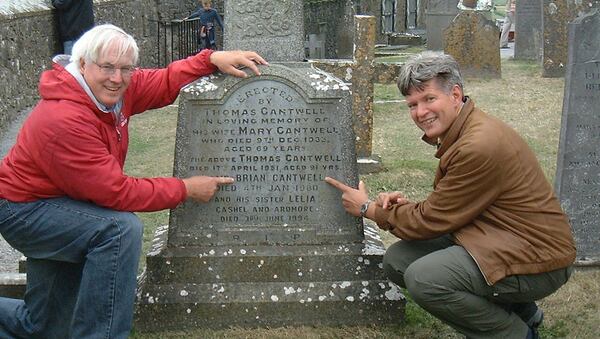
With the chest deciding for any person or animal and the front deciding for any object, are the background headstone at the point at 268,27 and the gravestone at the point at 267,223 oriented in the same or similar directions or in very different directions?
same or similar directions

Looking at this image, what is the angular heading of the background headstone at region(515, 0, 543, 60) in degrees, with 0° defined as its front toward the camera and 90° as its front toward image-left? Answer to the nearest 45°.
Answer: approximately 0°

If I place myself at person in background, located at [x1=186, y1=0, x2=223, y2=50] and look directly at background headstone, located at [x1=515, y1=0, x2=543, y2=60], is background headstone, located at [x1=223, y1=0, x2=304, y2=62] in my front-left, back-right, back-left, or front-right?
front-right

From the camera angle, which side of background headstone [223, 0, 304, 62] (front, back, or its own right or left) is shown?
front

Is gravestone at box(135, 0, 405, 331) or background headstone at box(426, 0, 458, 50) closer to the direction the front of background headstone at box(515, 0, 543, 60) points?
the gravestone

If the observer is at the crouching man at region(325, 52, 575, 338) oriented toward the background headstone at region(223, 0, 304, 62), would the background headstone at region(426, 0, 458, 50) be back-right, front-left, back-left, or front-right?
front-right

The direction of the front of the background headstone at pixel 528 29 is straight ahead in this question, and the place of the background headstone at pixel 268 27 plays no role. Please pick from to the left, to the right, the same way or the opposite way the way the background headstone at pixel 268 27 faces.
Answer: the same way

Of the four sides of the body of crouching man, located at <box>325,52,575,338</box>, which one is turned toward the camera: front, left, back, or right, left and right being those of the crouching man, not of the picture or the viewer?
left

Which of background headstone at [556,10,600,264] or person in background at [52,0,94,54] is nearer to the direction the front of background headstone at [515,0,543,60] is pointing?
the background headstone

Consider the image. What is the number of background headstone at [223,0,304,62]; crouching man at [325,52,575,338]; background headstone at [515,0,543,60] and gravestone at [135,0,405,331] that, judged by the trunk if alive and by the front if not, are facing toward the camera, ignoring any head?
3

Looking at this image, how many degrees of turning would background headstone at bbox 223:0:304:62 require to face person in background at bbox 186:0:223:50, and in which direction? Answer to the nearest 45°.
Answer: approximately 180°

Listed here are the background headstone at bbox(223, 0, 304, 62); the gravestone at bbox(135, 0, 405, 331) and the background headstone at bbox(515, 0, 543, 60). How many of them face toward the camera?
3

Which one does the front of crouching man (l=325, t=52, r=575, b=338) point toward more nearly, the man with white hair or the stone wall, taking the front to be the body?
the man with white hair

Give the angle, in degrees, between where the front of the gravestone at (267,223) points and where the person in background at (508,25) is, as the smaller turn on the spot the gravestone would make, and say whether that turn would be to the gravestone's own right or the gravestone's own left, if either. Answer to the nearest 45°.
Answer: approximately 180°

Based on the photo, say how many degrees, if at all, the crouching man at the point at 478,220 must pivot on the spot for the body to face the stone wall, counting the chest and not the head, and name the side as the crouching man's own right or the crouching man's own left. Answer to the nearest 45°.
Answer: approximately 45° to the crouching man's own right
